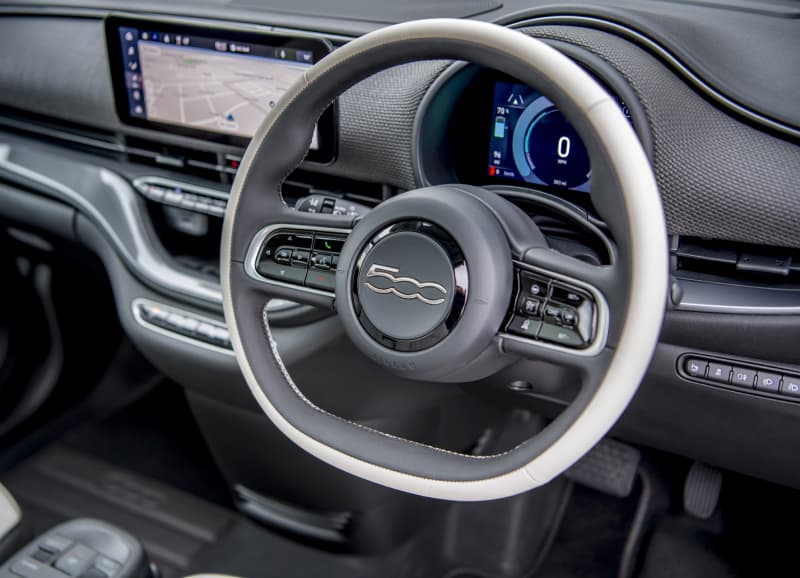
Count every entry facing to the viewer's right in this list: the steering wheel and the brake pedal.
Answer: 0
